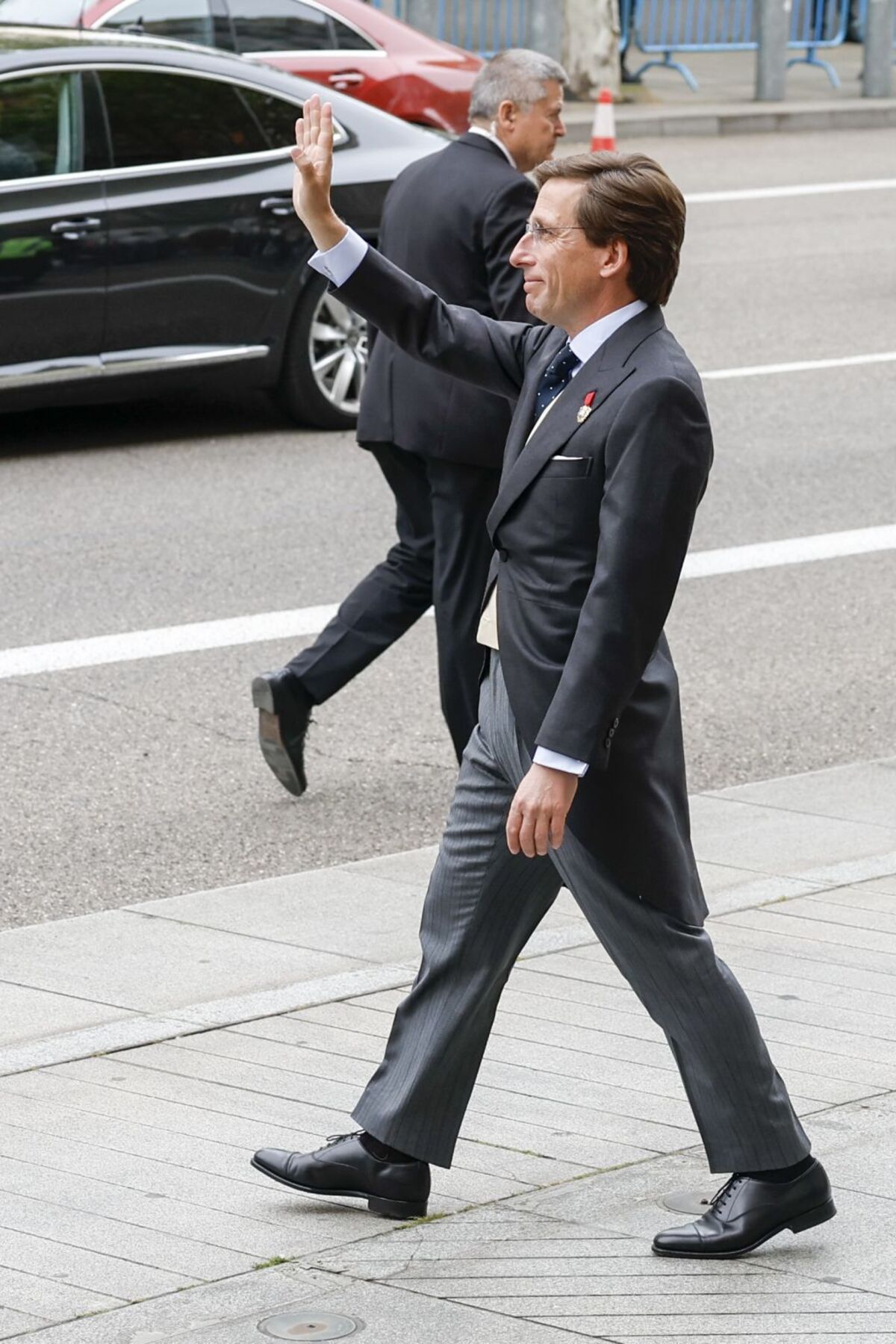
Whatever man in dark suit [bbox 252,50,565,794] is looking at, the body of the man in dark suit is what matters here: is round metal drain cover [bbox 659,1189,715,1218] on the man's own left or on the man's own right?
on the man's own right

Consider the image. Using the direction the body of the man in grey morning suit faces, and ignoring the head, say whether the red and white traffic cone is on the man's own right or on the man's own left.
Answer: on the man's own right

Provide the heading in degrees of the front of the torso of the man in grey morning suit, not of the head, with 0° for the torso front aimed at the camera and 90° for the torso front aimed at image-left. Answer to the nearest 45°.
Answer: approximately 90°

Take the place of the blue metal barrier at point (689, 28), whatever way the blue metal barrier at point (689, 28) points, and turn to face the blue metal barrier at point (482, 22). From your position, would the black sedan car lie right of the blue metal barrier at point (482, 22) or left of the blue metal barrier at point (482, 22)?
left

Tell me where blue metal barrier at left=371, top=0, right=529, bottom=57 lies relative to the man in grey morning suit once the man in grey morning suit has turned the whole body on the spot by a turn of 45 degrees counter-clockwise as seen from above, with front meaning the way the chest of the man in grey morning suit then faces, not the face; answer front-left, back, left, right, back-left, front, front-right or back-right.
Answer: back-right

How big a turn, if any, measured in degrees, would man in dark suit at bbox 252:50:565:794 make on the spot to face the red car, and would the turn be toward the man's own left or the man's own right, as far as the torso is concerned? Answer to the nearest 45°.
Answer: approximately 45° to the man's own left

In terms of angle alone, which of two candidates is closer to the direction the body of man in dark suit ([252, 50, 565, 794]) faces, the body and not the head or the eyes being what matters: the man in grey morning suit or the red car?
the red car

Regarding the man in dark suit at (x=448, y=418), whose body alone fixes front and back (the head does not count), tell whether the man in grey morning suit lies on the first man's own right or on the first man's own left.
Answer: on the first man's own right

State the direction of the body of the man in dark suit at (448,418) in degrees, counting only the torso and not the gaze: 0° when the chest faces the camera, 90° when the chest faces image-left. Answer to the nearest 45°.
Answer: approximately 225°

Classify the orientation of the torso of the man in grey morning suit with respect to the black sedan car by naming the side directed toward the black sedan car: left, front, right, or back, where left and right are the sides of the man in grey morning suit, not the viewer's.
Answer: right
